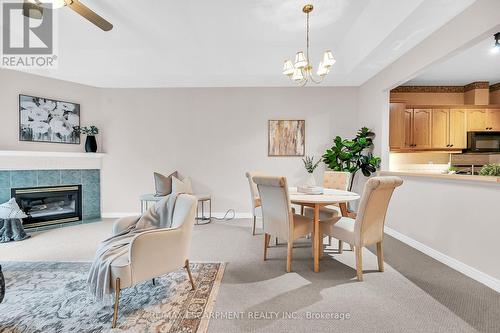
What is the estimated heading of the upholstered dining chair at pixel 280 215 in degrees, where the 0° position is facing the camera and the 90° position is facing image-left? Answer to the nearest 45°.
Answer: approximately 225°

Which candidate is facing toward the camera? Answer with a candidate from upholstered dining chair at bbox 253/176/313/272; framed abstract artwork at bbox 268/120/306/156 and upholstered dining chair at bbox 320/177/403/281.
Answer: the framed abstract artwork

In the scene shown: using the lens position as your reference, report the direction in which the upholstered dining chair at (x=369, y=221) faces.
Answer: facing away from the viewer and to the left of the viewer

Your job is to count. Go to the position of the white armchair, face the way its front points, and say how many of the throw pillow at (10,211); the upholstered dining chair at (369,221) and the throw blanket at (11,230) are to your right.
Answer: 2

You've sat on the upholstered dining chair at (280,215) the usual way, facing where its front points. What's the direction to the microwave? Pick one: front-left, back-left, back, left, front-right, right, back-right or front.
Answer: front

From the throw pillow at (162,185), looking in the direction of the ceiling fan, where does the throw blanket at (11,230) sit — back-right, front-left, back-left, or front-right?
front-right

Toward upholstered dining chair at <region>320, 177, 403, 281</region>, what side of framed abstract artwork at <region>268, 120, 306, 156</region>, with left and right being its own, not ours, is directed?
front

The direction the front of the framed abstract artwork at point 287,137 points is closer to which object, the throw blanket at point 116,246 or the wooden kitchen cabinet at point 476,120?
the throw blanket

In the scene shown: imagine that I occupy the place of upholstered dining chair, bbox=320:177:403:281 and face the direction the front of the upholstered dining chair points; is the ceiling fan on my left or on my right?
on my left

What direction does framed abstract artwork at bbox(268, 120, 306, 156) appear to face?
toward the camera

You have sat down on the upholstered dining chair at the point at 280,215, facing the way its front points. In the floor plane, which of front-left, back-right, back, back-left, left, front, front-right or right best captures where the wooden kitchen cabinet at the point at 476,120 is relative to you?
front

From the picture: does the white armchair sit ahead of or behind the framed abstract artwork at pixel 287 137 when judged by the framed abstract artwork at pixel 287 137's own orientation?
ahead
